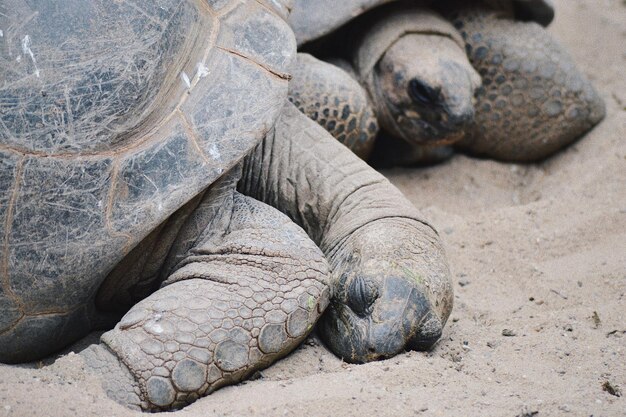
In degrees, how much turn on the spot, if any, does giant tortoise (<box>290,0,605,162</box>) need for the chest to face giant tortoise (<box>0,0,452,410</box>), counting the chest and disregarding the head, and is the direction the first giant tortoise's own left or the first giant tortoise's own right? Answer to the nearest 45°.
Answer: approximately 45° to the first giant tortoise's own right

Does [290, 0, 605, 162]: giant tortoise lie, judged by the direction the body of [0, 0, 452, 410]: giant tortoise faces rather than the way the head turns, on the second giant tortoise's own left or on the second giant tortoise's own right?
on the second giant tortoise's own left

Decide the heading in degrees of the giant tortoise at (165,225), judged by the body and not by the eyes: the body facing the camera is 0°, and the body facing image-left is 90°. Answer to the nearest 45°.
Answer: approximately 315°
